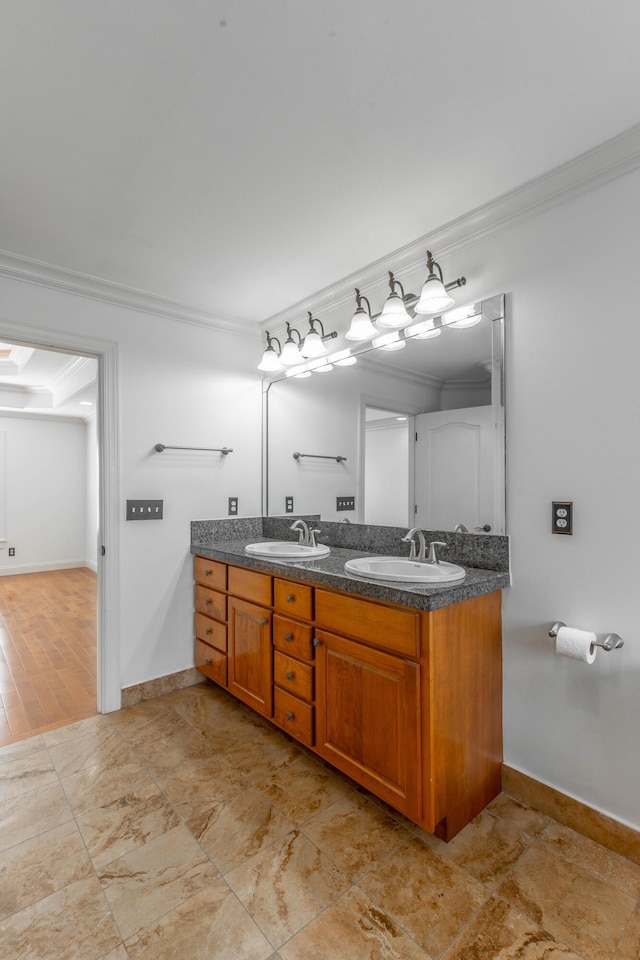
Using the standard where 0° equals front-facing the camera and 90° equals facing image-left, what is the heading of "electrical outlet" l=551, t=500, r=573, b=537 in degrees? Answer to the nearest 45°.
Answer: approximately 45°

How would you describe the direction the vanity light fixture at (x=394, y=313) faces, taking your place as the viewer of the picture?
facing the viewer and to the left of the viewer

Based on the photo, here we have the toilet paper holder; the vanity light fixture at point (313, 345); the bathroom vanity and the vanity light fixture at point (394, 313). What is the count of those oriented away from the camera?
0

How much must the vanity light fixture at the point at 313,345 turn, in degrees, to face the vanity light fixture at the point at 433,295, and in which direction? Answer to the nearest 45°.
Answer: approximately 90° to its left

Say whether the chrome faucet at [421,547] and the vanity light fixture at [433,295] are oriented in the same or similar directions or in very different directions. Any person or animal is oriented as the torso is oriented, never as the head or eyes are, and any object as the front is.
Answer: same or similar directions

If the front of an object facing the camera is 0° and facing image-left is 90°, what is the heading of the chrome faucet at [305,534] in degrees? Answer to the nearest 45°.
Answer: approximately 45°

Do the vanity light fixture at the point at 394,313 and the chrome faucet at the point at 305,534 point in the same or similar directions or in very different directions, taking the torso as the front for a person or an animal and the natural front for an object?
same or similar directions

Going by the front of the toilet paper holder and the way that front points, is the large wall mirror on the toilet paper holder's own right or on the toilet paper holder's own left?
on the toilet paper holder's own right
